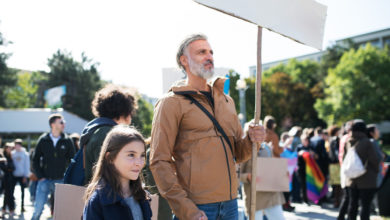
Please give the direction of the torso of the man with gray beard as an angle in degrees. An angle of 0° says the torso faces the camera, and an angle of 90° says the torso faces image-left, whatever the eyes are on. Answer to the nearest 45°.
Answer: approximately 315°

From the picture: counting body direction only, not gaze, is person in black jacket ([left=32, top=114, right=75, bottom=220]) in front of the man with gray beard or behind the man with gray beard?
behind

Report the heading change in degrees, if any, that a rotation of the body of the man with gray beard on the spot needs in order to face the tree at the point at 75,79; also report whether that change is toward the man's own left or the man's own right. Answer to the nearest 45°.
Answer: approximately 135° to the man's own left

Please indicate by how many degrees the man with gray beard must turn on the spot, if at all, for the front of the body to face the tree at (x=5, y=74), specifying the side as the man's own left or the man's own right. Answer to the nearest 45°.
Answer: approximately 180°

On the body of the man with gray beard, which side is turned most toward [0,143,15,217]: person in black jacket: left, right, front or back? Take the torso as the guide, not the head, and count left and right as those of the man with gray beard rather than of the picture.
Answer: back
